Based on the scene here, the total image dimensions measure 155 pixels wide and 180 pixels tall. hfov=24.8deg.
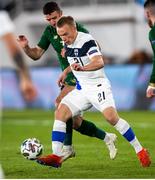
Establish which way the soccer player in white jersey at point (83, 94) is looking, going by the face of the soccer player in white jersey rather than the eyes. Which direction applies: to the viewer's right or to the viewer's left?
to the viewer's left

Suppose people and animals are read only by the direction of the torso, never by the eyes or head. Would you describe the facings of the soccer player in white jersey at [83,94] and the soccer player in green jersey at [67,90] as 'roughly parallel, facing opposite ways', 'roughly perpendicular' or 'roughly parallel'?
roughly parallel

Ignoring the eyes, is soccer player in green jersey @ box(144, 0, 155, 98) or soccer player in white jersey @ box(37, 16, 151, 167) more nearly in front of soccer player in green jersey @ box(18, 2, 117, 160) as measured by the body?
the soccer player in white jersey

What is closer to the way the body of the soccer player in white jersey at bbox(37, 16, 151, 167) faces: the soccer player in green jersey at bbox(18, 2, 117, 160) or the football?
the football

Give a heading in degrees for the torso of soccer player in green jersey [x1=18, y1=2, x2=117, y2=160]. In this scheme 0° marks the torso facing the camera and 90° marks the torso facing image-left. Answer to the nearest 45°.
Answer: approximately 45°

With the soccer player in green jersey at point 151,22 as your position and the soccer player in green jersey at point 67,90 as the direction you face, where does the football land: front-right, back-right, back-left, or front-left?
front-left

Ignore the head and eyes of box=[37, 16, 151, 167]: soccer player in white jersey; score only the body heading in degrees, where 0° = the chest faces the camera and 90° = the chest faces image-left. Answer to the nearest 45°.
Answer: approximately 45°

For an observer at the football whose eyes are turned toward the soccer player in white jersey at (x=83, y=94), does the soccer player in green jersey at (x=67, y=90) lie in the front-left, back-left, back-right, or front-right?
front-left
